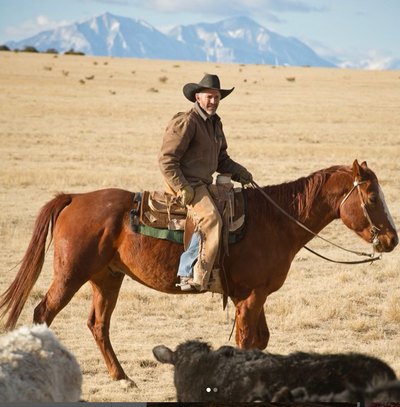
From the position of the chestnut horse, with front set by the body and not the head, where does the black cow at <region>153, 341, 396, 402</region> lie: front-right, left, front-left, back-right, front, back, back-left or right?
right

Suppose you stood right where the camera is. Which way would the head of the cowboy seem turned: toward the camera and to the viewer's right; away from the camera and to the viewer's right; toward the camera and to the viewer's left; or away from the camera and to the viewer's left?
toward the camera and to the viewer's right

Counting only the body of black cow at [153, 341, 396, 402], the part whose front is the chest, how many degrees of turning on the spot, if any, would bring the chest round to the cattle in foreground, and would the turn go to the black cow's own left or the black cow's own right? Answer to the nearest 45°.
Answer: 0° — it already faces it

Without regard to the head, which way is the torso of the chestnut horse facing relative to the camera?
to the viewer's right

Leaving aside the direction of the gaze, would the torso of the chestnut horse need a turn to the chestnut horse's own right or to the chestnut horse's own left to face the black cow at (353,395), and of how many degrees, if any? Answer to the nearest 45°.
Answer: approximately 90° to the chestnut horse's own right

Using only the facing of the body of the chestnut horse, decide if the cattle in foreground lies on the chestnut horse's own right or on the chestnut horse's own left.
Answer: on the chestnut horse's own right

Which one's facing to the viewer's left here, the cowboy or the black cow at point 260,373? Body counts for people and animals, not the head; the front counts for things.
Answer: the black cow

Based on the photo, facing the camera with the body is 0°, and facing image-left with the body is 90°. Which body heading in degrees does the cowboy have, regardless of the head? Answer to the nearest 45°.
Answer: approximately 315°

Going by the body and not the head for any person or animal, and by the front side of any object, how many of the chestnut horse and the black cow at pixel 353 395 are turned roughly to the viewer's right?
1

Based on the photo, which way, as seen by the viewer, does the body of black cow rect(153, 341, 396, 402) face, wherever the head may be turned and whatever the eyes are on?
to the viewer's left

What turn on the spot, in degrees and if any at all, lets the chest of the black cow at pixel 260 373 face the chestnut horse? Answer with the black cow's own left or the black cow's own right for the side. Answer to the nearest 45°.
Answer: approximately 90° to the black cow's own right

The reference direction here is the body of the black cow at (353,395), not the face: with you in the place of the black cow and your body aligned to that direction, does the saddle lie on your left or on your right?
on your right

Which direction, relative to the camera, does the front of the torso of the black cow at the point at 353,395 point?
to the viewer's left

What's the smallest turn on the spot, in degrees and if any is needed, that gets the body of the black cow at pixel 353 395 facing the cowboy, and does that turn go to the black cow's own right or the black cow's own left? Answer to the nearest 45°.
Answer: approximately 45° to the black cow's own right
